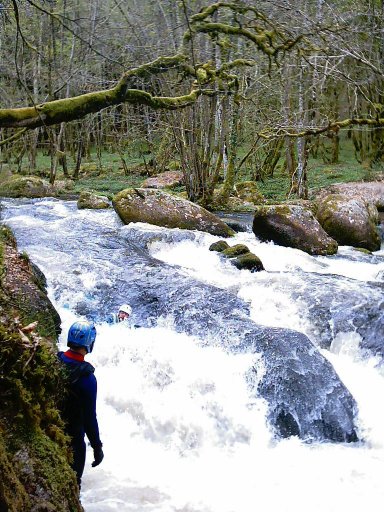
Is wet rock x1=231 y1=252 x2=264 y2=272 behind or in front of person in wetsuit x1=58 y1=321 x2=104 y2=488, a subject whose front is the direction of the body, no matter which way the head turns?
in front

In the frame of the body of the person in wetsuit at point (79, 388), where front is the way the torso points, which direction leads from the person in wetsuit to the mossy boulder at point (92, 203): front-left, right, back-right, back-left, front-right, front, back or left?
front-left

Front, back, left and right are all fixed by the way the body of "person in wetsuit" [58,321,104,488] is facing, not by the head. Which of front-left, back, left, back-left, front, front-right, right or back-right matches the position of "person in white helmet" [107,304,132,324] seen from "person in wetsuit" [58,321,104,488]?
front-left

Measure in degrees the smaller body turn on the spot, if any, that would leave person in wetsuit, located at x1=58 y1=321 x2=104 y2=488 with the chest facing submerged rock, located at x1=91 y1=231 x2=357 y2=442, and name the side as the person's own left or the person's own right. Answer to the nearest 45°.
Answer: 0° — they already face it

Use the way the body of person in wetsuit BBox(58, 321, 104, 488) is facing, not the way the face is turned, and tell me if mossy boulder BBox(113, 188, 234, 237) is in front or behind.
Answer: in front

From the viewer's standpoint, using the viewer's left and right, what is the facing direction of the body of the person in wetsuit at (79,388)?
facing away from the viewer and to the right of the viewer

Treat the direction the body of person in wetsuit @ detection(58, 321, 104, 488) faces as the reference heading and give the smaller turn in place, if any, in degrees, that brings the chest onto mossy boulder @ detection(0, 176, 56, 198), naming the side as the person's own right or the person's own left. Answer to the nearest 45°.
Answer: approximately 45° to the person's own left
